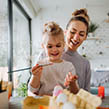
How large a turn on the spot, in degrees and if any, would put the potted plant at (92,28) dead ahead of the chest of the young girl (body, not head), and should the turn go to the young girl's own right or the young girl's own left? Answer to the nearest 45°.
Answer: approximately 180°

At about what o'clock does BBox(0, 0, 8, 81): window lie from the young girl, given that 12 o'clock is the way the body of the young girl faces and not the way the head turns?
The window is roughly at 5 o'clock from the young girl.

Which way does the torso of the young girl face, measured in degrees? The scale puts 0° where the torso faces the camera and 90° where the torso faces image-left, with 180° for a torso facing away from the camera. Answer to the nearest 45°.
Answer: approximately 0°
